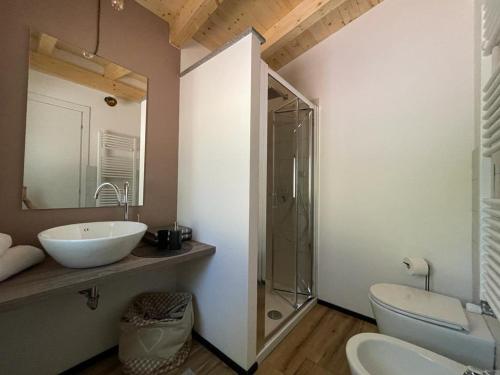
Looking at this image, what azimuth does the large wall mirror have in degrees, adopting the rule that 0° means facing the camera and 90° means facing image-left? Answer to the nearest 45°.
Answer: approximately 315°

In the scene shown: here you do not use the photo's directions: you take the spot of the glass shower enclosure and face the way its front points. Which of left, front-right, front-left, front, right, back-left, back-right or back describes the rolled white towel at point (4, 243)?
right

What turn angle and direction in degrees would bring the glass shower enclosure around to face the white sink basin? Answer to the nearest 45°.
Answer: approximately 90° to its right
